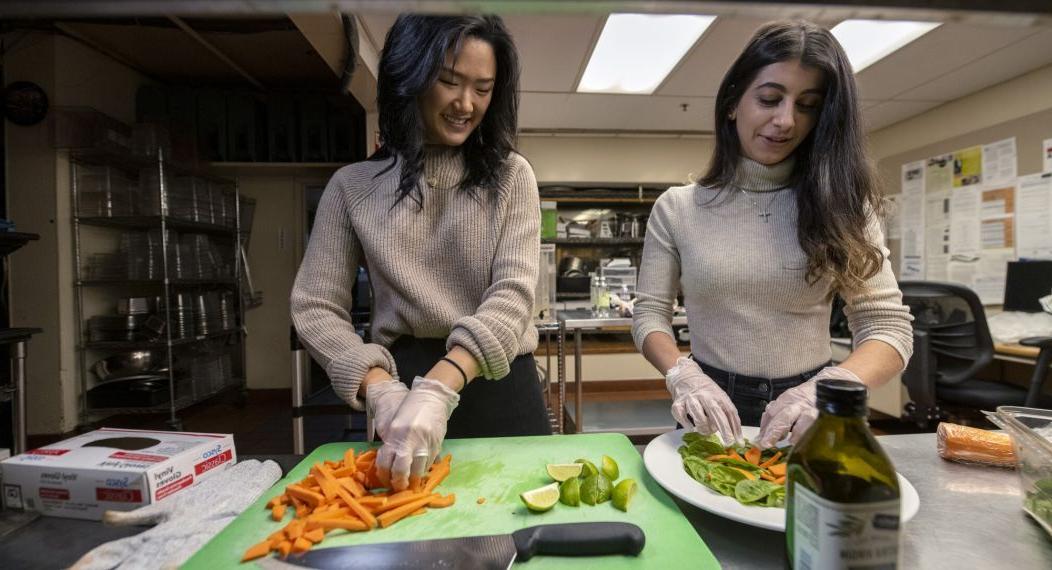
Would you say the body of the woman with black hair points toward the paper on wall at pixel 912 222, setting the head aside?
no

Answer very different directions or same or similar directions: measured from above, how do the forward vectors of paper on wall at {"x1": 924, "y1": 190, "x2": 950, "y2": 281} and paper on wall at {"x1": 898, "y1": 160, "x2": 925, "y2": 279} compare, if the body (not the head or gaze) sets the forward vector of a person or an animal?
same or similar directions

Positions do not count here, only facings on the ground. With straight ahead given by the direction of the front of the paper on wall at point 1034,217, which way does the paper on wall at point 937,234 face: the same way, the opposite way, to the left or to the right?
the same way

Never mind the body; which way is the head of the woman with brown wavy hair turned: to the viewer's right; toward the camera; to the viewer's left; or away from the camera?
toward the camera

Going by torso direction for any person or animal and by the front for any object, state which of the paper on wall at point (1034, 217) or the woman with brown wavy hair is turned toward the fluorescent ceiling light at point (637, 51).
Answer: the paper on wall

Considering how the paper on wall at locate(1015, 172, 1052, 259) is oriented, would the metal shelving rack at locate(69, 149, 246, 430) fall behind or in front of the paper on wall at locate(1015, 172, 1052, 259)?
in front

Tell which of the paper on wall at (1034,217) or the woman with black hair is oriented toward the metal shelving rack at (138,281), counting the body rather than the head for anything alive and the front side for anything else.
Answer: the paper on wall

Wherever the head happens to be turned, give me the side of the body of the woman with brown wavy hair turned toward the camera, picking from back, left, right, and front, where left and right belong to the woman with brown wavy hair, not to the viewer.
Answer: front

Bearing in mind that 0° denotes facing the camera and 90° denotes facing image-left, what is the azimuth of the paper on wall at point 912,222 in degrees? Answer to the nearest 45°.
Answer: approximately 45°

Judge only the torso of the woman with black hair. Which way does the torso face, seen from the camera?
toward the camera

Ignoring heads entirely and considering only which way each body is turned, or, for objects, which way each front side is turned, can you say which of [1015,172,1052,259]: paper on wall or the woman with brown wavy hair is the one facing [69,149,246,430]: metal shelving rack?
the paper on wall

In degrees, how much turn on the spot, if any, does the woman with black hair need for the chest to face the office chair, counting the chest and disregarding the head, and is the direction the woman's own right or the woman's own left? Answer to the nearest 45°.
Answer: approximately 135° to the woman's own left

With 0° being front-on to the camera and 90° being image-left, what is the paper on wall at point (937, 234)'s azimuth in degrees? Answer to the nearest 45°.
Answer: approximately 45°

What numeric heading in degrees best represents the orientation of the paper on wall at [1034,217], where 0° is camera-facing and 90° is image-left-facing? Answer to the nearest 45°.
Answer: approximately 45°

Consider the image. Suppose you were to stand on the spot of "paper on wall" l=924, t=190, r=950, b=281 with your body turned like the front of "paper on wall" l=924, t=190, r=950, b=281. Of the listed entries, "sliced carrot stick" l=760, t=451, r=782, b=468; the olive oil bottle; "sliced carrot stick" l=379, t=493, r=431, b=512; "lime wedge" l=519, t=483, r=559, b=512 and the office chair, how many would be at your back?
0

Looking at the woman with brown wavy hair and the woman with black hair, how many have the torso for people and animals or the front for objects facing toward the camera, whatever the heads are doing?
2
